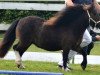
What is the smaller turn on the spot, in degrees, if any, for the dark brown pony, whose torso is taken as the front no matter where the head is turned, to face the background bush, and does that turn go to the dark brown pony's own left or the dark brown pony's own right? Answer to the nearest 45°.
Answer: approximately 90° to the dark brown pony's own left

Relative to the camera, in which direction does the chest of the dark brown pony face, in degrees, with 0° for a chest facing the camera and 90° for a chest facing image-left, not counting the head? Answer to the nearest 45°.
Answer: approximately 270°
